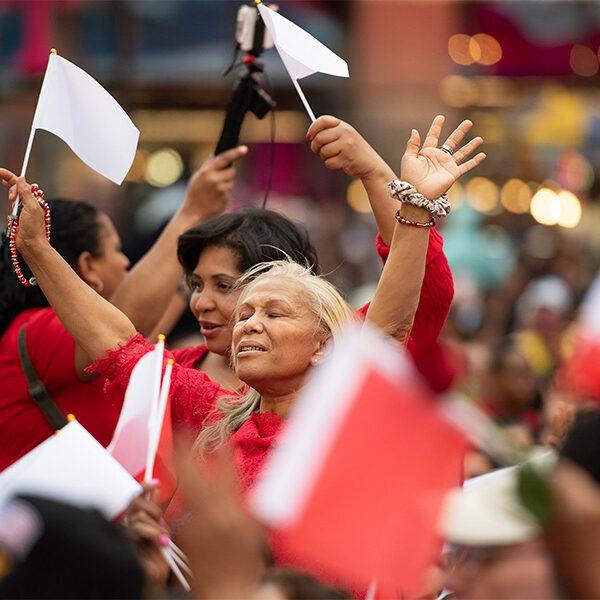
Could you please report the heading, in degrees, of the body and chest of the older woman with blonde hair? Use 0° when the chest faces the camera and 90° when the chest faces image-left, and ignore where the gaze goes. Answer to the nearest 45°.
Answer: approximately 45°
